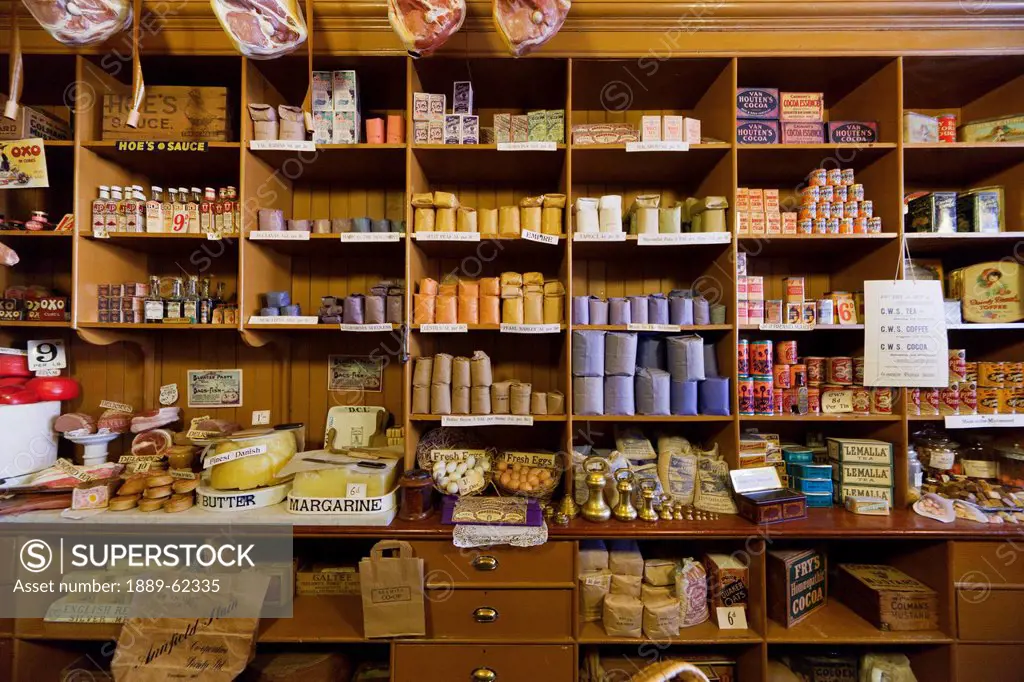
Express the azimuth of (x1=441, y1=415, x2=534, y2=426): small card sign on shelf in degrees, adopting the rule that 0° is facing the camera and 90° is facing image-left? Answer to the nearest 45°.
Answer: approximately 0°

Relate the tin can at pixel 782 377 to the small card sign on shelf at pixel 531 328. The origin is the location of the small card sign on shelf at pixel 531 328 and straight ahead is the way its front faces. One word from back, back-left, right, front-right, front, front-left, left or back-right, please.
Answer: left

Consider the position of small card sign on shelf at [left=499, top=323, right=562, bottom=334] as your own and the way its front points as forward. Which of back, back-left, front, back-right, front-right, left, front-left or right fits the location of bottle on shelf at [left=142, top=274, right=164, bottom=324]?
right

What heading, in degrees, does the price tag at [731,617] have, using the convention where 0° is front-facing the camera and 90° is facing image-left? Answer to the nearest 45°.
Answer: approximately 0°
